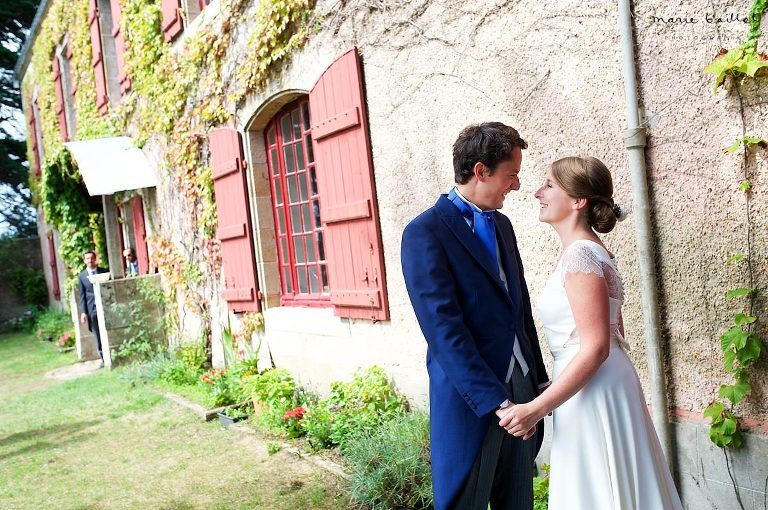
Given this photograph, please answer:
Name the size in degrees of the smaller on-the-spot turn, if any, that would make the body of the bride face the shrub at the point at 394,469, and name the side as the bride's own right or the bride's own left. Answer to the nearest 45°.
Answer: approximately 45° to the bride's own right

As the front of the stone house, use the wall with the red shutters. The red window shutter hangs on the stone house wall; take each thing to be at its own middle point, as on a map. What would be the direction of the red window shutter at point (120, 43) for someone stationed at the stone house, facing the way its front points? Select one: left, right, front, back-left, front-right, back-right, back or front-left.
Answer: right

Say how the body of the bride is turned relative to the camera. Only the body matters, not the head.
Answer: to the viewer's left

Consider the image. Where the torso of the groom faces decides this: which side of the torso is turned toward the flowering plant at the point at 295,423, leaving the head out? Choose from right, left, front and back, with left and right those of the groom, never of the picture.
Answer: back

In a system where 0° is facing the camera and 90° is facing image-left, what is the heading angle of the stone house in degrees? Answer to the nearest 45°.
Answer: approximately 45°

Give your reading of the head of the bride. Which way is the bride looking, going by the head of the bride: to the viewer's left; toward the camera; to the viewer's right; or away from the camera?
to the viewer's left

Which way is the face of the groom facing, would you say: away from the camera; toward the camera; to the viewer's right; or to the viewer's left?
to the viewer's right

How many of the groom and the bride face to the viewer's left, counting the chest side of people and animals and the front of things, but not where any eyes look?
1

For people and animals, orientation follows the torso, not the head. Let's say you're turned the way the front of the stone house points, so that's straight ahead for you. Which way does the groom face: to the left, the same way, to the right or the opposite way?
to the left

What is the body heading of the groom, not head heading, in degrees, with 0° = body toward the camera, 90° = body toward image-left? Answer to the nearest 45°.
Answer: approximately 315°

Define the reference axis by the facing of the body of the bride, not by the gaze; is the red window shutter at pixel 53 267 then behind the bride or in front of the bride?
in front
